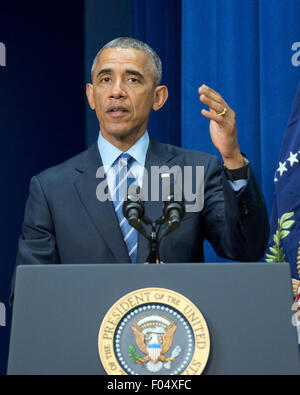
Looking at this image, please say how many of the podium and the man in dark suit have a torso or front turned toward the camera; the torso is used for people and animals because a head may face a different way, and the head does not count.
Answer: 2

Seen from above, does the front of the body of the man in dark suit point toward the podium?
yes

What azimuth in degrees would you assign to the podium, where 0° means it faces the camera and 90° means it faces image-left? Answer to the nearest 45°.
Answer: approximately 0°

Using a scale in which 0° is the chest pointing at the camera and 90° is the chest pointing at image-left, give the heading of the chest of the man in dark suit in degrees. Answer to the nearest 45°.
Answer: approximately 0°

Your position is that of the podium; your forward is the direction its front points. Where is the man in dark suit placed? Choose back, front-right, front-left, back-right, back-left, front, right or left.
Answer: back
